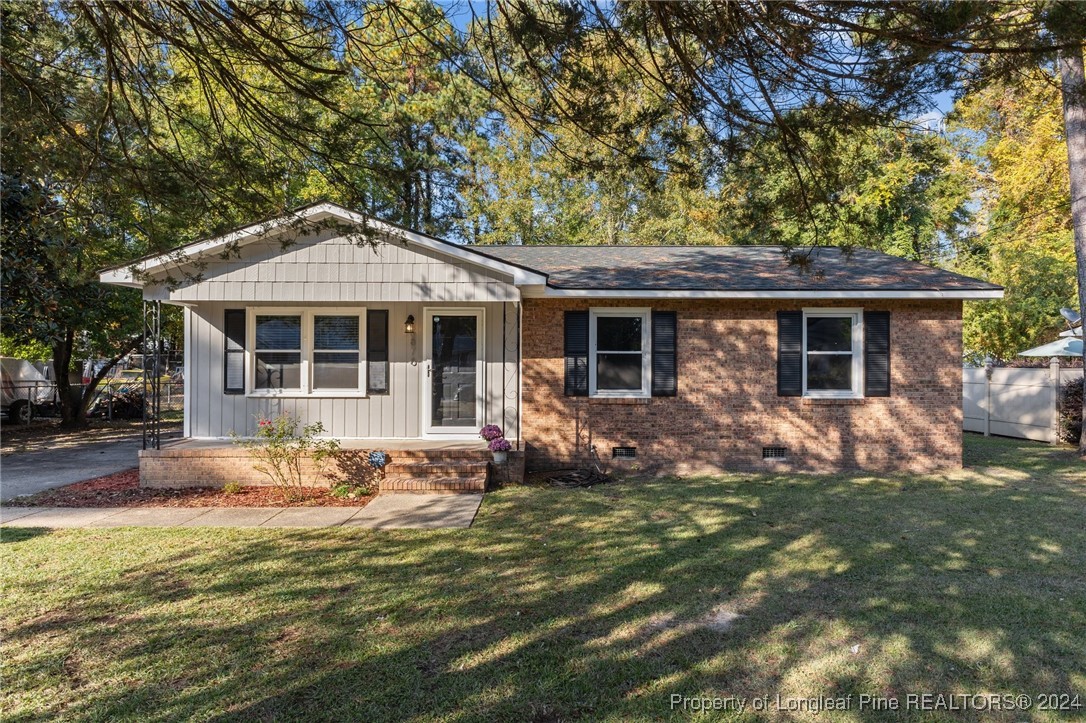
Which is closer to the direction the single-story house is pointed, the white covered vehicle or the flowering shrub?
the flowering shrub

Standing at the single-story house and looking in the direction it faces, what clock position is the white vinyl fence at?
The white vinyl fence is roughly at 8 o'clock from the single-story house.

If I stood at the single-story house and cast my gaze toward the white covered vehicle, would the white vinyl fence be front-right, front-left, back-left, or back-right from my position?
back-right

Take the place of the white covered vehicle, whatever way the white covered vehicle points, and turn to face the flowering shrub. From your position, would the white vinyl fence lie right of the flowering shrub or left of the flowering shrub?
left

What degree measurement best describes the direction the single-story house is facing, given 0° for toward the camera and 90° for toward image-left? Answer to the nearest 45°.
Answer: approximately 0°

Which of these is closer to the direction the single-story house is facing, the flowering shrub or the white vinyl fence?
the flowering shrub

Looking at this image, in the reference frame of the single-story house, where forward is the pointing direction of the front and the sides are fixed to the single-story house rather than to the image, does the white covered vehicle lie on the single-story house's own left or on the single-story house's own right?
on the single-story house's own right
